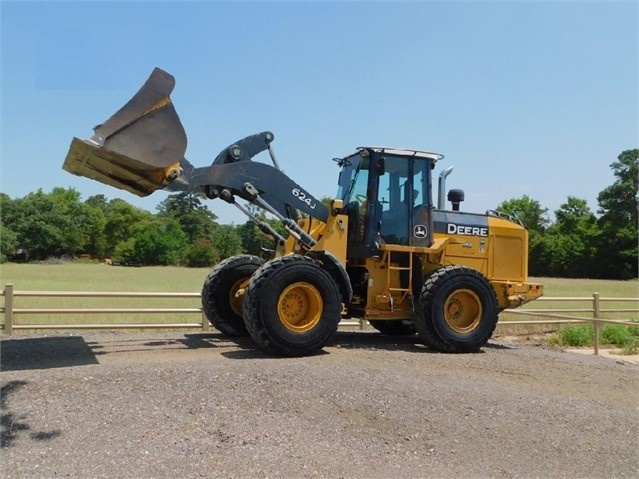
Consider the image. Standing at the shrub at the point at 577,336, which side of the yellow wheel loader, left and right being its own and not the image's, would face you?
back

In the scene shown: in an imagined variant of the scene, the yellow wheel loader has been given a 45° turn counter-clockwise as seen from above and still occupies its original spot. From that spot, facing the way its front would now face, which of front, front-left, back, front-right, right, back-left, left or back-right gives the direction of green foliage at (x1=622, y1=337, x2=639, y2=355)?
back-left

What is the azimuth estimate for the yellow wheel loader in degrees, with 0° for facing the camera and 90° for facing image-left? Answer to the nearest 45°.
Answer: approximately 45°
